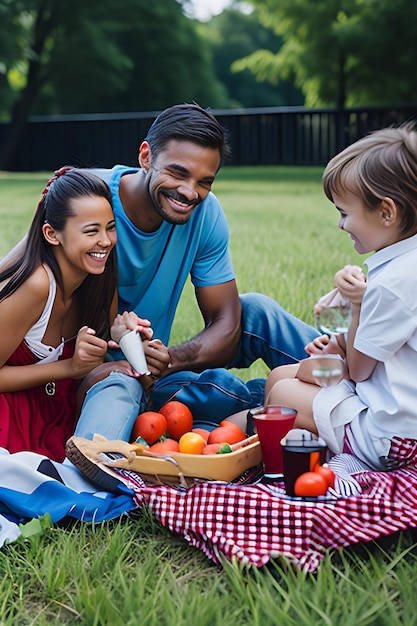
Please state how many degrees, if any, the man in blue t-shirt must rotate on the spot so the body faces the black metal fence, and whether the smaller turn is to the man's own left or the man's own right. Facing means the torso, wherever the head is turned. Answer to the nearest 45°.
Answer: approximately 180°

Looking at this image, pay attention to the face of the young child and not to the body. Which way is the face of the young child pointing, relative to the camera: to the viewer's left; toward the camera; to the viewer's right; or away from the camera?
to the viewer's left

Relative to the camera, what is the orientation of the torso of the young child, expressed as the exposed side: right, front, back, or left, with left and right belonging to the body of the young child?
left

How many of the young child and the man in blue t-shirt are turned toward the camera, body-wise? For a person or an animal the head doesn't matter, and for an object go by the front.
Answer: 1

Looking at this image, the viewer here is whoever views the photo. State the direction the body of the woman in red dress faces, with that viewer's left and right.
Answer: facing the viewer and to the right of the viewer

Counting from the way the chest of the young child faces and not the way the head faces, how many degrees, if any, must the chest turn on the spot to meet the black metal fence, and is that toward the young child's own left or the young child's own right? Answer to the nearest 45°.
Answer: approximately 90° to the young child's own right

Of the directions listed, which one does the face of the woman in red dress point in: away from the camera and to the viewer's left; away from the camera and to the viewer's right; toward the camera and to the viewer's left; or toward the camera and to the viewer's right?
toward the camera and to the viewer's right

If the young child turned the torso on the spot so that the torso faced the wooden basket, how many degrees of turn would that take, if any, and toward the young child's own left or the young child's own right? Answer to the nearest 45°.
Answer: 0° — they already face it

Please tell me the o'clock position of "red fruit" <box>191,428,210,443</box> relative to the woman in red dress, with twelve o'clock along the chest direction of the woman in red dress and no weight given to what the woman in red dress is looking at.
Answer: The red fruit is roughly at 11 o'clock from the woman in red dress.
